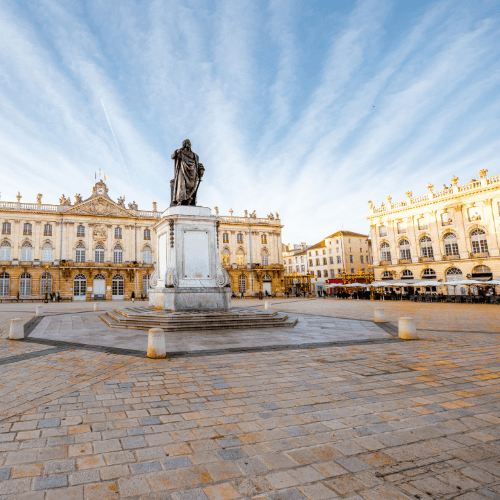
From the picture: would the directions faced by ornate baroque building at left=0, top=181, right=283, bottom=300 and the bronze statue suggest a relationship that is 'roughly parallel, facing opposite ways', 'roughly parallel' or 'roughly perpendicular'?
roughly parallel

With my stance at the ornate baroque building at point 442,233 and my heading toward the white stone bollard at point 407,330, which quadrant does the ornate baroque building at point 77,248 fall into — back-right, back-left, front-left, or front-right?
front-right

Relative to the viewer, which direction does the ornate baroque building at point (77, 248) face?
toward the camera

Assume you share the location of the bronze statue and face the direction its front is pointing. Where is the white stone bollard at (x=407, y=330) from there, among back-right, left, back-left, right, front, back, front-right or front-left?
front-left

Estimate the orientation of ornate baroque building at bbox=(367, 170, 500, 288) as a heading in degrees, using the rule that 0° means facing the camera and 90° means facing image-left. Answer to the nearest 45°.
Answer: approximately 45°

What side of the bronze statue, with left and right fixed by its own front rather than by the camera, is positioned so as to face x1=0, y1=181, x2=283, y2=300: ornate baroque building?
back

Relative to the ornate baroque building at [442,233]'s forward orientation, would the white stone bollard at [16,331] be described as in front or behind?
in front

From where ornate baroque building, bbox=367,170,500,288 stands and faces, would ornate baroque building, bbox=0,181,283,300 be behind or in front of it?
in front

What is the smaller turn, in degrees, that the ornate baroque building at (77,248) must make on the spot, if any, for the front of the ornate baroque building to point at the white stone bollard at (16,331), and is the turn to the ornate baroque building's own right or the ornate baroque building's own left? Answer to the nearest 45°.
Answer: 0° — it already faces it

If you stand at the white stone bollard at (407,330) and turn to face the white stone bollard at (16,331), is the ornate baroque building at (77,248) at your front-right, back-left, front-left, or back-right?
front-right

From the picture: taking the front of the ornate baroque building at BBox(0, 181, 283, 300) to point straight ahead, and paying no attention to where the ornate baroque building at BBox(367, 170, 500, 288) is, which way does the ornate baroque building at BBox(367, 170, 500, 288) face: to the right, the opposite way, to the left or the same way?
to the right

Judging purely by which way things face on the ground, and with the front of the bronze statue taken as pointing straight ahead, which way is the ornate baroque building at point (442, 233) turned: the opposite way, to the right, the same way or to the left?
to the right

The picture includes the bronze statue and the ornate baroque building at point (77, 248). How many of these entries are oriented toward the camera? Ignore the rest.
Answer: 2

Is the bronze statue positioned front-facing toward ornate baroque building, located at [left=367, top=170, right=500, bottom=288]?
no

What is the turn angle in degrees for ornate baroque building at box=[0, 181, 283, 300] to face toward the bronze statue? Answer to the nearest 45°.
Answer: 0° — it already faces it

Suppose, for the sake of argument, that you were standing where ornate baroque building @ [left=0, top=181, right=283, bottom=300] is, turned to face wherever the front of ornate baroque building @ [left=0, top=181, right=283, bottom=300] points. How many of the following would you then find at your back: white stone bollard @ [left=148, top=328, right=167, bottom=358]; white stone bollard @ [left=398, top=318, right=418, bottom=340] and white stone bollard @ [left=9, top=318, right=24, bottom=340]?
0

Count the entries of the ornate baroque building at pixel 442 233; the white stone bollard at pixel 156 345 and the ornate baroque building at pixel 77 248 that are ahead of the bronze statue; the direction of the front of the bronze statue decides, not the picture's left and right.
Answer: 1

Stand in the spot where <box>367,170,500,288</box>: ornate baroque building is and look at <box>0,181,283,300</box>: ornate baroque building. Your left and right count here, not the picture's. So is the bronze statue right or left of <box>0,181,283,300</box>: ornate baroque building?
left
